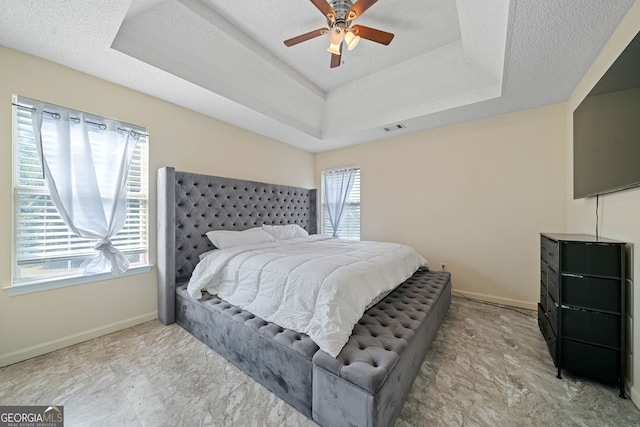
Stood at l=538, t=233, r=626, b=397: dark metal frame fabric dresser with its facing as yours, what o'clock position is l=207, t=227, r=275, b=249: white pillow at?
The white pillow is roughly at 11 o'clock from the dark metal frame fabric dresser.

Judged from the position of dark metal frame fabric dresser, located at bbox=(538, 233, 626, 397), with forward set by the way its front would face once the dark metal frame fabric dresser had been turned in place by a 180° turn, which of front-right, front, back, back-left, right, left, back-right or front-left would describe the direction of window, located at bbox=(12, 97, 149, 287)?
back-right

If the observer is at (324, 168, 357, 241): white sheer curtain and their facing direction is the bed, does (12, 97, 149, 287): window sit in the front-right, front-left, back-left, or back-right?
front-right

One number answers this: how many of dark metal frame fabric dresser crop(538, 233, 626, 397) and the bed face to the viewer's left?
1

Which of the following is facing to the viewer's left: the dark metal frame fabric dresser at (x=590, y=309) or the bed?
the dark metal frame fabric dresser

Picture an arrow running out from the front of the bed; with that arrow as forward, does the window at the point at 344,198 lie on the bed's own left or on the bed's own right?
on the bed's own left

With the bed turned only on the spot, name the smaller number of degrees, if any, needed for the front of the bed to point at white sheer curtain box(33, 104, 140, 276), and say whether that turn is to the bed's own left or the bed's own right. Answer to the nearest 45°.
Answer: approximately 135° to the bed's own right

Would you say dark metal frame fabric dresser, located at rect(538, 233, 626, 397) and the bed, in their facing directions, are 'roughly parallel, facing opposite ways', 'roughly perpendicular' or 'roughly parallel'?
roughly parallel, facing opposite ways

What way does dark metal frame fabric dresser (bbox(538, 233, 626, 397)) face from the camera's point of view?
to the viewer's left

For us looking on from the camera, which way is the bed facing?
facing the viewer and to the right of the viewer

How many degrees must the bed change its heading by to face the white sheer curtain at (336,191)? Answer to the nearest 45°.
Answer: approximately 135° to its left
